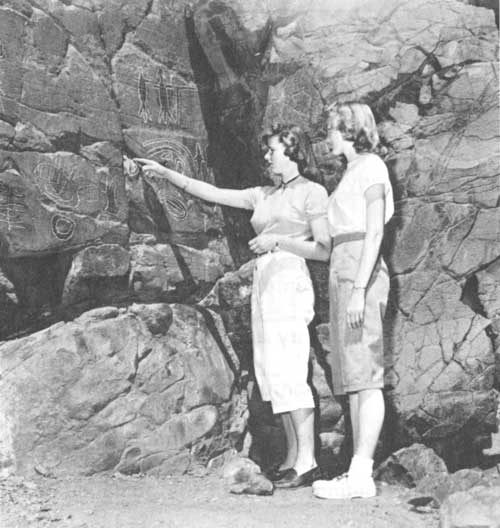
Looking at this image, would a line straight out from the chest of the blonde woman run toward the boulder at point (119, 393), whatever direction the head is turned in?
yes

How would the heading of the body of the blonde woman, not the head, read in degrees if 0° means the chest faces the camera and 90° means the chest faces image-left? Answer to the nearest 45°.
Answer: approximately 90°

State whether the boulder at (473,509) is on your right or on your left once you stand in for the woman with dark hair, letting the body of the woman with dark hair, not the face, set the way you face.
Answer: on your left

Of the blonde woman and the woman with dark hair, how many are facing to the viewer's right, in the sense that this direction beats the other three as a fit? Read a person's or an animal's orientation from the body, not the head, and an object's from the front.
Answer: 0

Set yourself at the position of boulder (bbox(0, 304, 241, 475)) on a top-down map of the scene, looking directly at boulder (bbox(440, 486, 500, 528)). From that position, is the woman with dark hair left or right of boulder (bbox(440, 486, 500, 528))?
left

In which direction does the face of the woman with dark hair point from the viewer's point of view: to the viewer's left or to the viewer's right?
to the viewer's left
